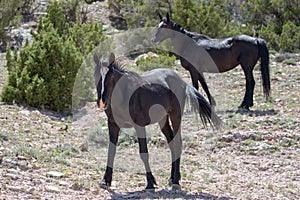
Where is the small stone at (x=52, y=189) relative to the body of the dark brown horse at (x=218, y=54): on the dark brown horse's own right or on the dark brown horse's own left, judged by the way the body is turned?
on the dark brown horse's own left

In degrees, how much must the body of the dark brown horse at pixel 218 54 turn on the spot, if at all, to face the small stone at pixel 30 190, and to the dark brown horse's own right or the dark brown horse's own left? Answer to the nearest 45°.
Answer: approximately 90° to the dark brown horse's own left

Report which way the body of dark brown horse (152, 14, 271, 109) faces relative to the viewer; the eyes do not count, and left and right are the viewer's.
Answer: facing to the left of the viewer

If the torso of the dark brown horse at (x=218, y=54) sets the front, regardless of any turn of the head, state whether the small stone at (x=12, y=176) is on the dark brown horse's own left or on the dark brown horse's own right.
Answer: on the dark brown horse's own left

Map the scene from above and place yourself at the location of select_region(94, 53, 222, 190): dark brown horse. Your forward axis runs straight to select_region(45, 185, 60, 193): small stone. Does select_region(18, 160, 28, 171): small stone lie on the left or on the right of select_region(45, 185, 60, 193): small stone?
right

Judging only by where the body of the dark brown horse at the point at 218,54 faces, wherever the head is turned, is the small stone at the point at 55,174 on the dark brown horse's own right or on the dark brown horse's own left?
on the dark brown horse's own left

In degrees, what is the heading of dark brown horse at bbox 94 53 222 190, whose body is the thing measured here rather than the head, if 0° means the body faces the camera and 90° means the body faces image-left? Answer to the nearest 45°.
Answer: approximately 45°

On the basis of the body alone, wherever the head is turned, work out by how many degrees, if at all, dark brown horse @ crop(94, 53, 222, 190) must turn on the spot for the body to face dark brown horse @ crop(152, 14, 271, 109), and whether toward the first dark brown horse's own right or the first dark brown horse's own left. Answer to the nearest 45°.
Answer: approximately 135° to the first dark brown horse's own right

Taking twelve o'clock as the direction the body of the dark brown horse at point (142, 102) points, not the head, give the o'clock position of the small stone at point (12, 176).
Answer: The small stone is roughly at 1 o'clock from the dark brown horse.

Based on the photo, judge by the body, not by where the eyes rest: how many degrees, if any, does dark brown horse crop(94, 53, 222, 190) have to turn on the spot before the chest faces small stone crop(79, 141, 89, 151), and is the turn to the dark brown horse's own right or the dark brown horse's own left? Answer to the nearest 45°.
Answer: approximately 90° to the dark brown horse's own right
